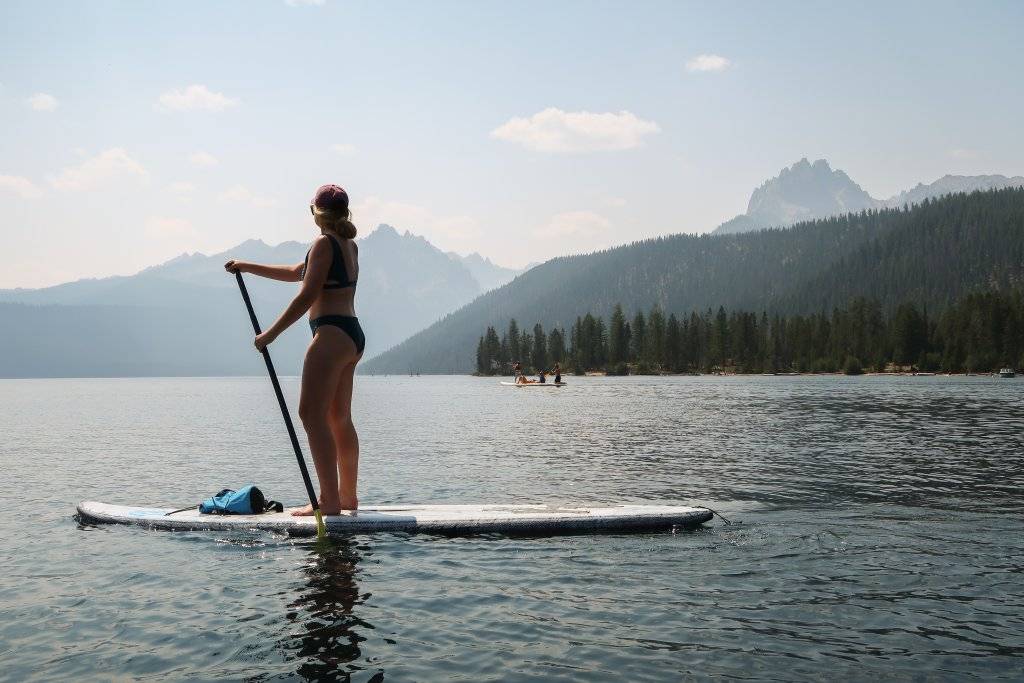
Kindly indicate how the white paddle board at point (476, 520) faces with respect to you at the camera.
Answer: facing to the left of the viewer

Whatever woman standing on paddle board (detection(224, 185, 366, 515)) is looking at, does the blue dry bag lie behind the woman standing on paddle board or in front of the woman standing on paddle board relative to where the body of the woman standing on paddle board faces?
in front

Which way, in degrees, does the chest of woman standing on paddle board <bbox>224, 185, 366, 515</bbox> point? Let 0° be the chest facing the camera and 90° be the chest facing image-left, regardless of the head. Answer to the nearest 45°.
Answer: approximately 135°
